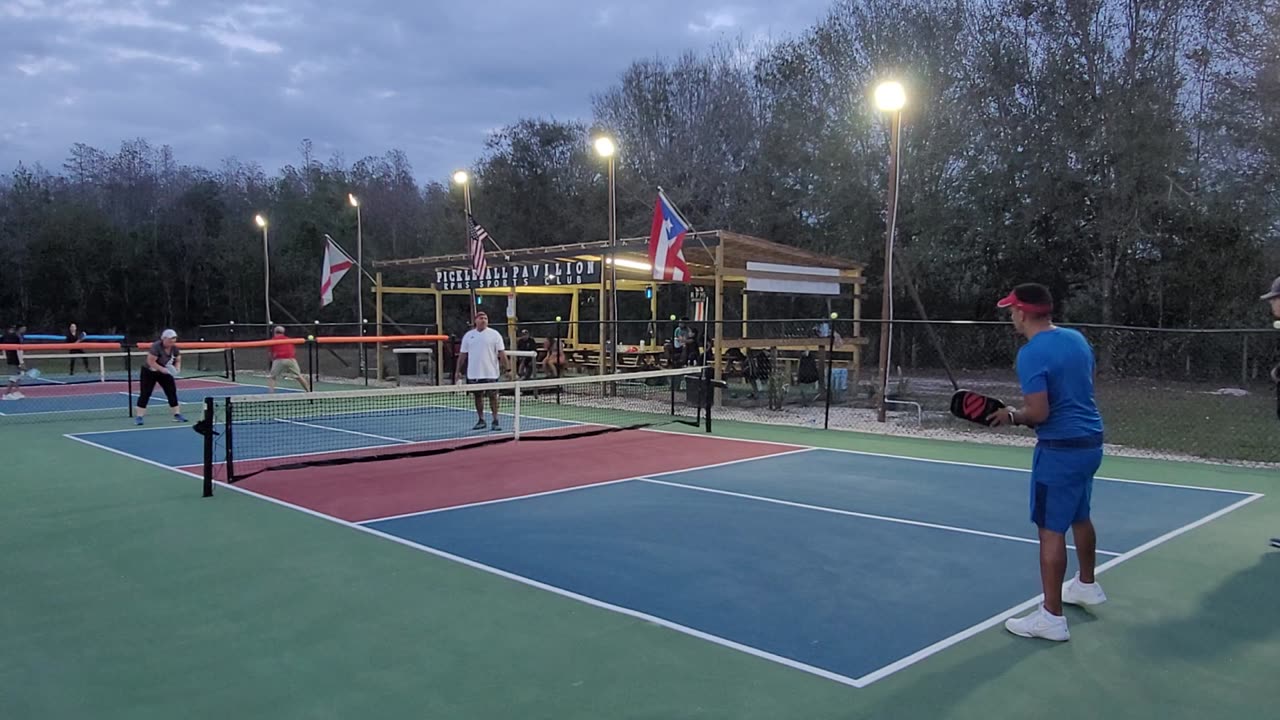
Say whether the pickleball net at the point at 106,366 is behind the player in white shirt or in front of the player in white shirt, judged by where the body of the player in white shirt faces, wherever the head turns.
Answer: behind

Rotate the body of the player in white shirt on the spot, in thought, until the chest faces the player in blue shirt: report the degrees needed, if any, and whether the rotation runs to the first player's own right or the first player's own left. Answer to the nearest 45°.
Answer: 0° — they already face them

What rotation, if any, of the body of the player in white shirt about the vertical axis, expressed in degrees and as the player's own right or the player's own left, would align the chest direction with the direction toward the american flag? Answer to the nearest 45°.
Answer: approximately 180°

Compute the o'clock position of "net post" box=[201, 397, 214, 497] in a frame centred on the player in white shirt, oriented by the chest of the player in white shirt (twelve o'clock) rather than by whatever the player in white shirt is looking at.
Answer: The net post is roughly at 1 o'clock from the player in white shirt.

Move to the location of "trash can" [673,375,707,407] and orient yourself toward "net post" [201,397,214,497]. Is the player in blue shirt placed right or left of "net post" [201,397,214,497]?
left

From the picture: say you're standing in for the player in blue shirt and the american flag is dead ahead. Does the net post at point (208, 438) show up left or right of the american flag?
left

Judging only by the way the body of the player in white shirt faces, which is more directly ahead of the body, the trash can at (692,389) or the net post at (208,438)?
the net post

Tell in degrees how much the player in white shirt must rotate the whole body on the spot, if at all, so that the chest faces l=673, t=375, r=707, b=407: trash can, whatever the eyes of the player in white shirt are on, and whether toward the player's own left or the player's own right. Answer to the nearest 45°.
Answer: approximately 135° to the player's own left

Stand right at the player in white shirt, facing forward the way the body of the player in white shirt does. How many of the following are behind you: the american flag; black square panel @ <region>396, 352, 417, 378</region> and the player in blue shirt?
2

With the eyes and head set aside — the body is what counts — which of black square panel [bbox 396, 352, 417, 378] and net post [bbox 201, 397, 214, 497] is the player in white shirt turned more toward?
the net post

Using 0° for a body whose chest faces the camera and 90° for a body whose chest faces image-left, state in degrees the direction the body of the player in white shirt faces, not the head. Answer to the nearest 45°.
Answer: approximately 0°

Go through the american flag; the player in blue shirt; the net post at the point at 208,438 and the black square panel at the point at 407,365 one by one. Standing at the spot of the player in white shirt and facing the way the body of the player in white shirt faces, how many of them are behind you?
2

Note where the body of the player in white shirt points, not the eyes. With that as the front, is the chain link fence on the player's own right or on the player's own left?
on the player's own left

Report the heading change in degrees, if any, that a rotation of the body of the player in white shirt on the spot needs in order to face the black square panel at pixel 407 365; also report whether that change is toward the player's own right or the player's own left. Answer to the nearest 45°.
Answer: approximately 180°

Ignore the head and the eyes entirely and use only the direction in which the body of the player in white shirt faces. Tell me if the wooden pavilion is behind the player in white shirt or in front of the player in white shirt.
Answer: behind

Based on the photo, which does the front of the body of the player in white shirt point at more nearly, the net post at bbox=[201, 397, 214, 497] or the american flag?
the net post
